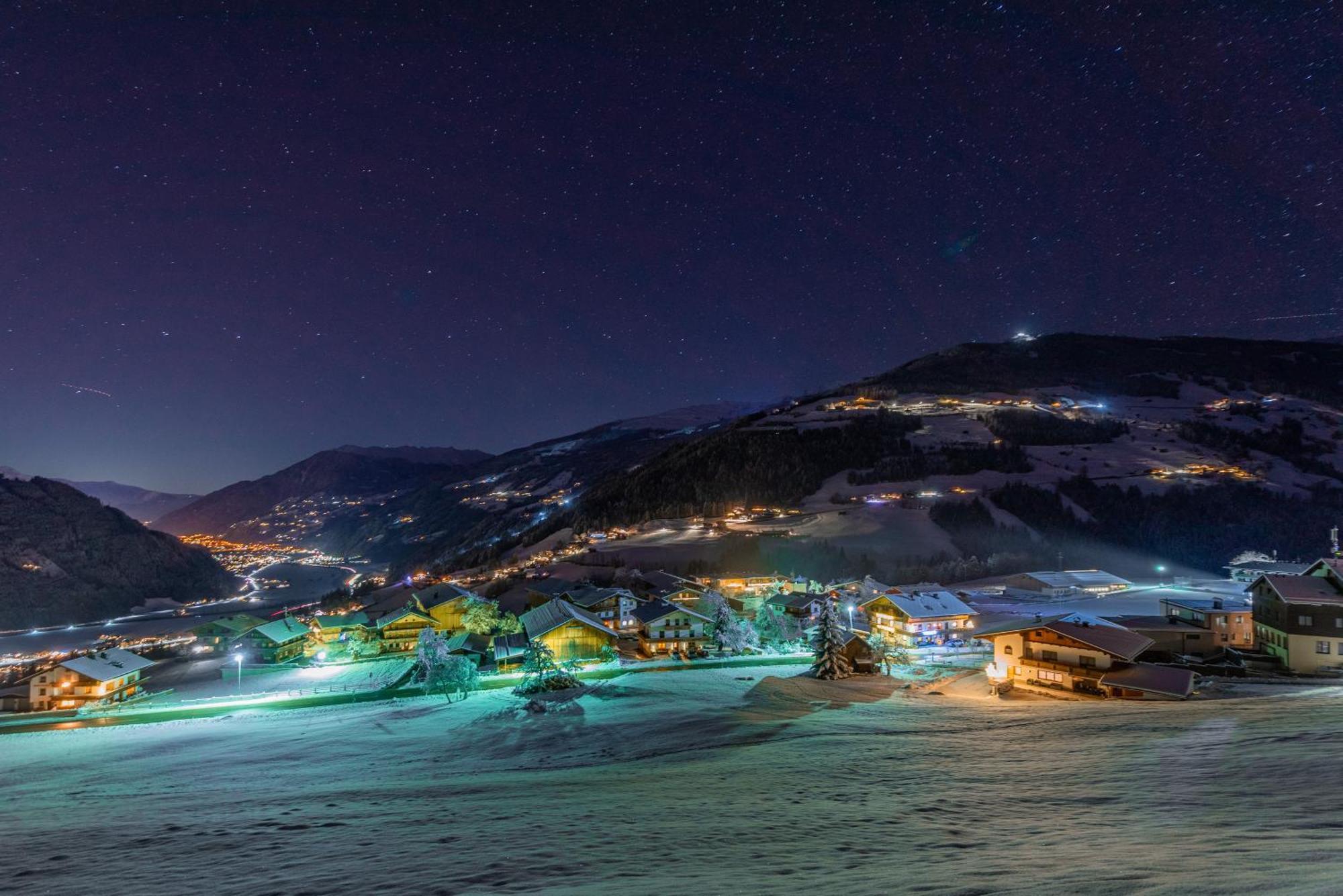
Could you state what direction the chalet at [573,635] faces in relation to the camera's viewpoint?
facing the viewer

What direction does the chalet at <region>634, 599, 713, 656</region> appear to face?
toward the camera

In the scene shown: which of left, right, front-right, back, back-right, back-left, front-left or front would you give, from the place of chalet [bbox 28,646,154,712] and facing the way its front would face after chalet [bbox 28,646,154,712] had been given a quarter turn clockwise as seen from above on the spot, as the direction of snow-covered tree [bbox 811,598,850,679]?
back

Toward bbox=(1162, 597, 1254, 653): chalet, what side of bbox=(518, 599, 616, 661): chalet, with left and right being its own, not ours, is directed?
left

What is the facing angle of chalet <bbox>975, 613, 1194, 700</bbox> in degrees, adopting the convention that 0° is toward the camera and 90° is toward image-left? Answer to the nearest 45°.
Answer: approximately 45°

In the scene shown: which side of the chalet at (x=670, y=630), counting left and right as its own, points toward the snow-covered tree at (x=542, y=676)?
front

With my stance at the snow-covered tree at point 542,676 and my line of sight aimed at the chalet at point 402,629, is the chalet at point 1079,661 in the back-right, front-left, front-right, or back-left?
back-right

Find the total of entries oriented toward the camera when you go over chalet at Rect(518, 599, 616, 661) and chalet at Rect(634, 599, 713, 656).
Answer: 2

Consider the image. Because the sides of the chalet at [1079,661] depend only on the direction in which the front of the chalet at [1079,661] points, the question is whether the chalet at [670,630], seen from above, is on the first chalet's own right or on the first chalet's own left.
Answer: on the first chalet's own right

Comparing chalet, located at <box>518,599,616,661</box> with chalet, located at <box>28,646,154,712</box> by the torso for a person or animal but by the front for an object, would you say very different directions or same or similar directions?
same or similar directions

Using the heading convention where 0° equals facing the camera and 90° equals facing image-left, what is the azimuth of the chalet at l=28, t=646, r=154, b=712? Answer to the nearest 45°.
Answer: approximately 45°

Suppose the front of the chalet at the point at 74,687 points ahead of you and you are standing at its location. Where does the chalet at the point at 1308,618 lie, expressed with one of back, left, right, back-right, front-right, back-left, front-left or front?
left
